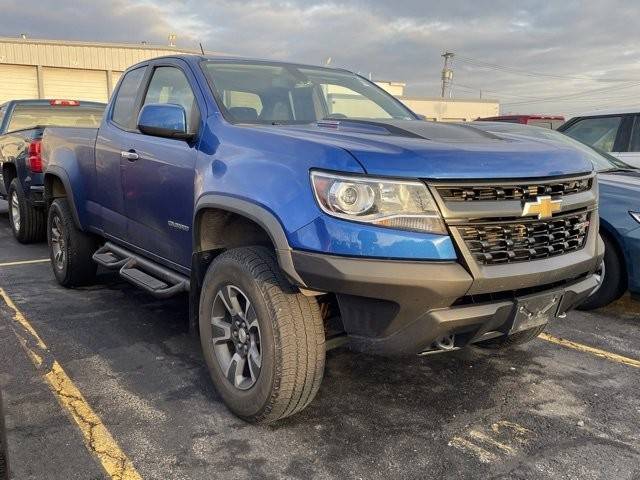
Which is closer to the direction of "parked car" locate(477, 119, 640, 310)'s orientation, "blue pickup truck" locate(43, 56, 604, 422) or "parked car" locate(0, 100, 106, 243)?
the blue pickup truck

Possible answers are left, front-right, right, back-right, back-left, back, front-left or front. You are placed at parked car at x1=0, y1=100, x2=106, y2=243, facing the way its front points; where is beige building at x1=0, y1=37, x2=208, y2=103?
front-right

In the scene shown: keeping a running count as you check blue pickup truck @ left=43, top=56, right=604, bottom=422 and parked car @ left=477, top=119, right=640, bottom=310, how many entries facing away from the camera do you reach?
0

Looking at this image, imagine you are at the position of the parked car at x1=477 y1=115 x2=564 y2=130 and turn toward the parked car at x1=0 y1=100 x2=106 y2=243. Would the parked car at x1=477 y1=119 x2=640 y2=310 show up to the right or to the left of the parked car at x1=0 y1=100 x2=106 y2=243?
left

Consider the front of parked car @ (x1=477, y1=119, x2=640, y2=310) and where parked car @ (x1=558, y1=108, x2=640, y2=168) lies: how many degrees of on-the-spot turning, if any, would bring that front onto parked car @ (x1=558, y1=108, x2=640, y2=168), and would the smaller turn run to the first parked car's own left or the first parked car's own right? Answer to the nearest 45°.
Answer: approximately 135° to the first parked car's own left

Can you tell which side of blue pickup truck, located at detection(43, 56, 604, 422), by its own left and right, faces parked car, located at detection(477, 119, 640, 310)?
left

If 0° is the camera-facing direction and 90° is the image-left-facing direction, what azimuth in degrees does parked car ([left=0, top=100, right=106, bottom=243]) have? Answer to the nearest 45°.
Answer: approximately 135°

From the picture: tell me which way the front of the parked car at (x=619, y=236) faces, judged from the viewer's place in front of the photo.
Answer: facing the viewer and to the right of the viewer

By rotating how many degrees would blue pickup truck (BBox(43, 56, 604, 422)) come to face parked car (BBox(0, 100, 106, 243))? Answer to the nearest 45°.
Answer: approximately 180°

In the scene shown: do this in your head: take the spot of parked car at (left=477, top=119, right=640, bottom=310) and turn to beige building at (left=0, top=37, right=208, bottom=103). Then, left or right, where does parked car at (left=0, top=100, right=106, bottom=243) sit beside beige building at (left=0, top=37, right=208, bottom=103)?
left

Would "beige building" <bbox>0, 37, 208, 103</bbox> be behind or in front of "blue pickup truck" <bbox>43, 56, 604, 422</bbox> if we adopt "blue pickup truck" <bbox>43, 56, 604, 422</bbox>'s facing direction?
behind
